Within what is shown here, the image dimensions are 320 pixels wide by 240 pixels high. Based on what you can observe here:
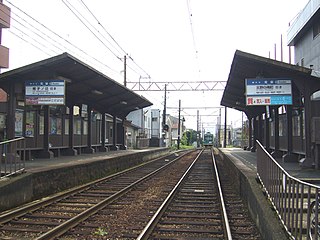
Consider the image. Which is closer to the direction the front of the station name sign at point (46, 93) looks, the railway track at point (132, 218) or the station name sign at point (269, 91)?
the railway track

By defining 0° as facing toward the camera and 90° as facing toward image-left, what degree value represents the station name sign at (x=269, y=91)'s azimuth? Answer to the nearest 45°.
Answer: approximately 0°

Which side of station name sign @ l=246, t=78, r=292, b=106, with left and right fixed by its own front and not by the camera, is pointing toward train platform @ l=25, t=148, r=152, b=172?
right

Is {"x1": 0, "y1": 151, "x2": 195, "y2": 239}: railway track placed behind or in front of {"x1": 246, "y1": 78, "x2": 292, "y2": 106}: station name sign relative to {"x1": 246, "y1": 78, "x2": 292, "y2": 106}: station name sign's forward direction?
in front

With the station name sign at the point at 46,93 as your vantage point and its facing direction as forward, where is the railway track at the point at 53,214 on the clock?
The railway track is roughly at 12 o'clock from the station name sign.

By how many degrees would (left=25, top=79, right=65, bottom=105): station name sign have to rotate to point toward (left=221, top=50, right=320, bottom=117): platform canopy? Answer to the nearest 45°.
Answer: approximately 45° to its left

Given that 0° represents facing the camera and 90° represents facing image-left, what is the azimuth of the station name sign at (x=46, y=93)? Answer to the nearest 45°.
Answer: approximately 0°

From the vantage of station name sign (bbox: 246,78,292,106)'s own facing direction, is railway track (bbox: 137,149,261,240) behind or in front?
in front

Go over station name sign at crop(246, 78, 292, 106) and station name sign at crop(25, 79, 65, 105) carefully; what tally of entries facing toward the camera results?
2

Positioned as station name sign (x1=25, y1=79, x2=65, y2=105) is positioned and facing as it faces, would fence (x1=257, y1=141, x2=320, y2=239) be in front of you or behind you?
in front
